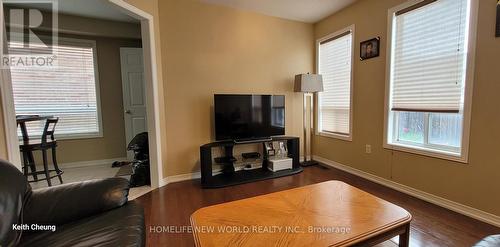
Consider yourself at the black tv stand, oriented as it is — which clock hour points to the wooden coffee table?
The wooden coffee table is roughly at 1 o'clock from the black tv stand.

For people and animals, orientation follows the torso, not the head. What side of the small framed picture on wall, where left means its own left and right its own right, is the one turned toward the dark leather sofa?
front

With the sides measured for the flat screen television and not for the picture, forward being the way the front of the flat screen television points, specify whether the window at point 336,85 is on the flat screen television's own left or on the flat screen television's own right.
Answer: on the flat screen television's own left

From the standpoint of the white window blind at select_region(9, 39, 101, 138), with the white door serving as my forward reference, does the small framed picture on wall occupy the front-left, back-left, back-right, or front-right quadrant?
front-right

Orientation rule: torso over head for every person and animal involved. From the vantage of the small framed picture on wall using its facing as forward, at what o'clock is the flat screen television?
The flat screen television is roughly at 1 o'clock from the small framed picture on wall.

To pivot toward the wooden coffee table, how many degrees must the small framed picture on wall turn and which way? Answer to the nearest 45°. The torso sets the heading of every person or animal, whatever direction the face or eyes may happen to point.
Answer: approximately 45° to its left

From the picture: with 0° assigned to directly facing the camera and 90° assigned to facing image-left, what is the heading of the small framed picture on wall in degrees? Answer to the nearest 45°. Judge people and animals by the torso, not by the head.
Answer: approximately 45°

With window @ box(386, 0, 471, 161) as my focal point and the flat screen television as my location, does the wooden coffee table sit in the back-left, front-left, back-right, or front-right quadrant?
front-right

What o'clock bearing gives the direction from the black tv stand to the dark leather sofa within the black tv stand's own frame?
The dark leather sofa is roughly at 2 o'clock from the black tv stand.

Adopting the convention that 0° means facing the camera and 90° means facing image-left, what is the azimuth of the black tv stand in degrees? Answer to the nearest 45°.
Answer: approximately 315°

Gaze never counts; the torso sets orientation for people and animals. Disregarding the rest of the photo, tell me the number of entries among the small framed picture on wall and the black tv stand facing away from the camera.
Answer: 0

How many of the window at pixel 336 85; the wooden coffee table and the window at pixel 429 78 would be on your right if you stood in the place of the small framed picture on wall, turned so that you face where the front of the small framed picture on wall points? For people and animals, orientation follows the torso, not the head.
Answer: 1

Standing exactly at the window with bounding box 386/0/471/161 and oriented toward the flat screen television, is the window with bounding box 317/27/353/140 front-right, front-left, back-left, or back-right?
front-right
